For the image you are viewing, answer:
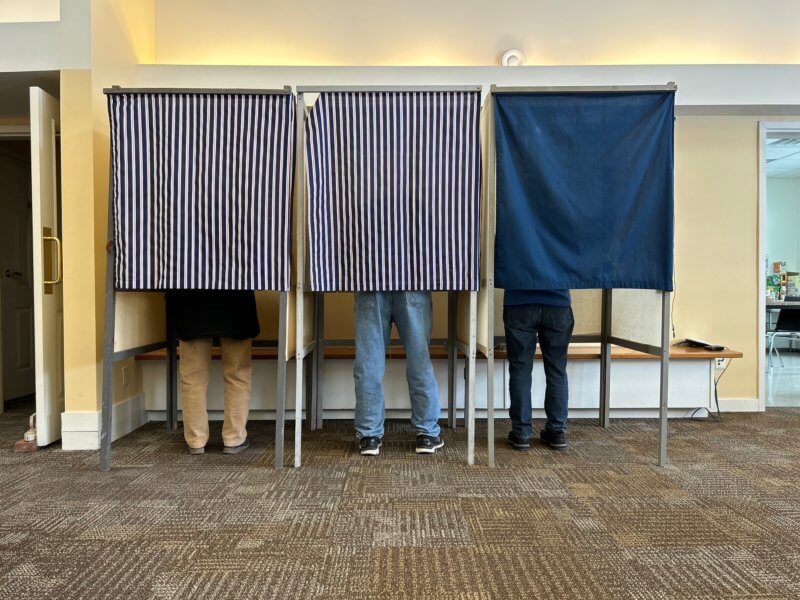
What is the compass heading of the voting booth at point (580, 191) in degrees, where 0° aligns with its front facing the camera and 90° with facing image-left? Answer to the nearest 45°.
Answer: approximately 0°

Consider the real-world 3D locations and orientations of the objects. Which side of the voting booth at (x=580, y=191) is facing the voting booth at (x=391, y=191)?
right

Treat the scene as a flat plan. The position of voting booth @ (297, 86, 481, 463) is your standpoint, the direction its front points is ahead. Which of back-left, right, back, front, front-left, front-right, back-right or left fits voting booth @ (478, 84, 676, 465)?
left

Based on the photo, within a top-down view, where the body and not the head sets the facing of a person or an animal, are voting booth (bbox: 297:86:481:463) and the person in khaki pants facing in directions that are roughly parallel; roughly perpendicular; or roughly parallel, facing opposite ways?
roughly parallel, facing opposite ways

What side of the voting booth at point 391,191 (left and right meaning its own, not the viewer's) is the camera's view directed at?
front

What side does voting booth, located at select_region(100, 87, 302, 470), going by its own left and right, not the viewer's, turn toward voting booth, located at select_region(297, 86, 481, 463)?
left

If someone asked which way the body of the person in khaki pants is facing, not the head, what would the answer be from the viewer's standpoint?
away from the camera

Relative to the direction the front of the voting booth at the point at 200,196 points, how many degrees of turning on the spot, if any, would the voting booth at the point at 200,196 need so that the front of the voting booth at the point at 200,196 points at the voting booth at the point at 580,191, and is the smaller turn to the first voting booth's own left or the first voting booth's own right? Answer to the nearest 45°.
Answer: approximately 90° to the first voting booth's own left

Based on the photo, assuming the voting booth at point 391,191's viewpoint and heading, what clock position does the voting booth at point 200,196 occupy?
the voting booth at point 200,196 is roughly at 3 o'clock from the voting booth at point 391,191.

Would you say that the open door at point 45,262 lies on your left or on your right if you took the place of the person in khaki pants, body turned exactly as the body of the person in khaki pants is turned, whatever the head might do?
on your left

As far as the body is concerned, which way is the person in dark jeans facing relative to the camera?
away from the camera

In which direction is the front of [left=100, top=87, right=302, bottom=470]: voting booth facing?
toward the camera

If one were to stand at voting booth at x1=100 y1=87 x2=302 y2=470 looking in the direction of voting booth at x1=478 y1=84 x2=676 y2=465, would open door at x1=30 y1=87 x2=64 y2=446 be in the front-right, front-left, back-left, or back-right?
back-left
